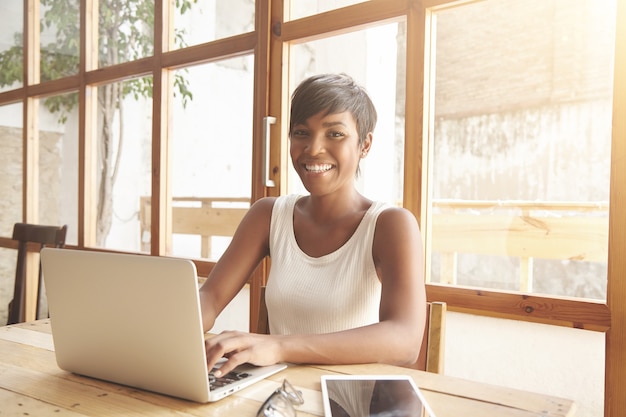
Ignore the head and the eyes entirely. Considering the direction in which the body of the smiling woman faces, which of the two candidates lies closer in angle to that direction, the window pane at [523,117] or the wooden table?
the wooden table

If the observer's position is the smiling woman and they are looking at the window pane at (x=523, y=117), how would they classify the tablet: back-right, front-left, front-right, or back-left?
back-right

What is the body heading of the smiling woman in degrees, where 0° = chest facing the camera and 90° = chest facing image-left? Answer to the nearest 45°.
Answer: approximately 45°

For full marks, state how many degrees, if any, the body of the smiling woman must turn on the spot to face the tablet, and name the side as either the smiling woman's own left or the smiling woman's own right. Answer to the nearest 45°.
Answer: approximately 45° to the smiling woman's own left

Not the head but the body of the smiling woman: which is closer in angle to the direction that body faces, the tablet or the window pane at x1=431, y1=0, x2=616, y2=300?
the tablet

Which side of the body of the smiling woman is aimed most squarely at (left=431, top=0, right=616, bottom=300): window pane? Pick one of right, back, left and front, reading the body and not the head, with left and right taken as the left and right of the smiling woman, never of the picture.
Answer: back
